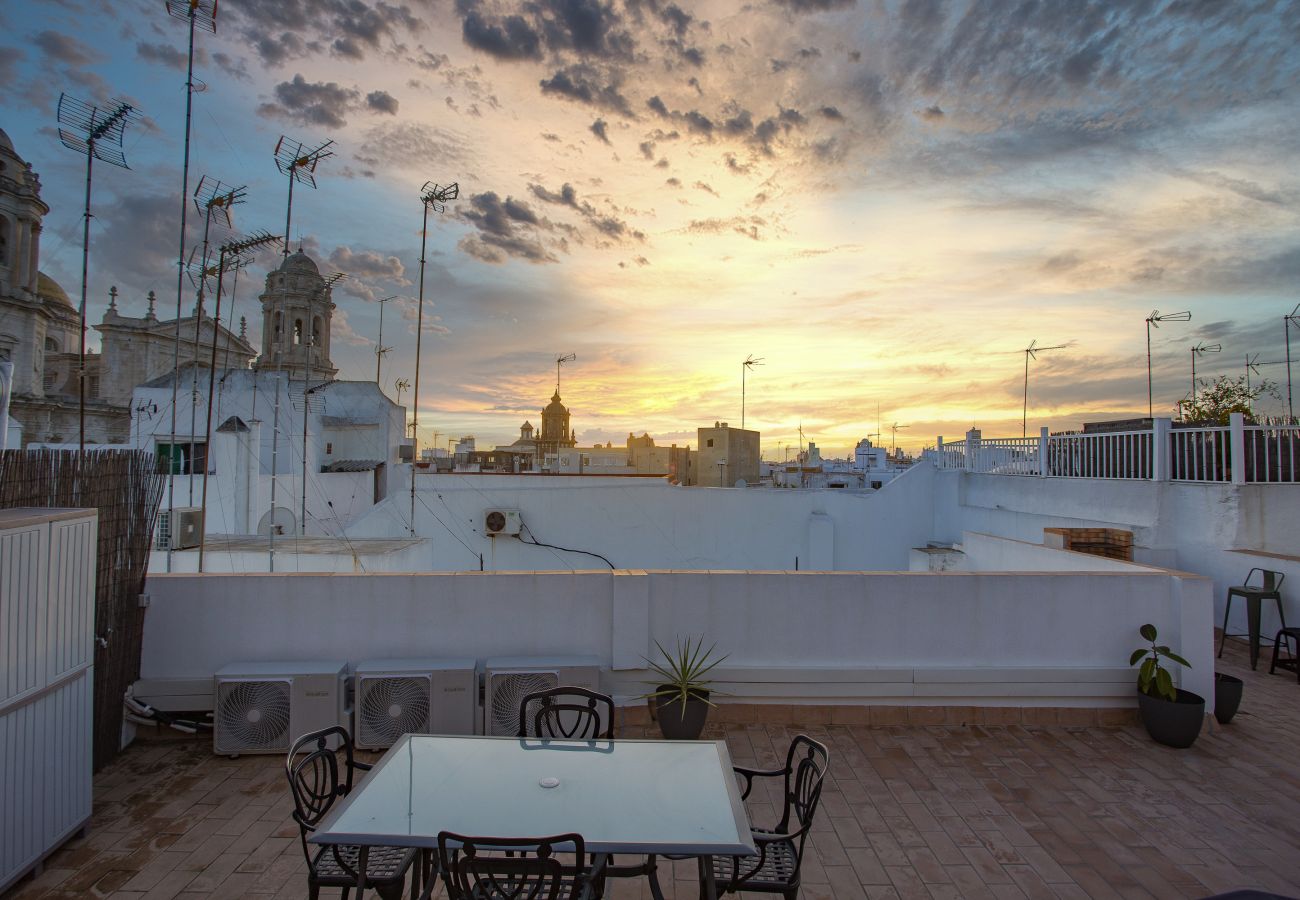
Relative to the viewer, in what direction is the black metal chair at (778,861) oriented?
to the viewer's left

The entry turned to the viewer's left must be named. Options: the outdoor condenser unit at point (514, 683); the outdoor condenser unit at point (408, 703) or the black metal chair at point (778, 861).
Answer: the black metal chair

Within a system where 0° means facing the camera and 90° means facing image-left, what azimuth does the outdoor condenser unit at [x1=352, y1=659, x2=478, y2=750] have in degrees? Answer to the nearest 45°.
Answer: approximately 0°

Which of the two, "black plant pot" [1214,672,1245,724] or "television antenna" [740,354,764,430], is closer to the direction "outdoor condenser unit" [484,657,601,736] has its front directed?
the black plant pot

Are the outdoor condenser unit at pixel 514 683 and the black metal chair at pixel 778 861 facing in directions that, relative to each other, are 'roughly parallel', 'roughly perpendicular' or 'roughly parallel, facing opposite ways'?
roughly perpendicular

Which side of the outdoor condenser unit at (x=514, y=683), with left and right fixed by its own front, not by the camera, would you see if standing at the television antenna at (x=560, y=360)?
back
